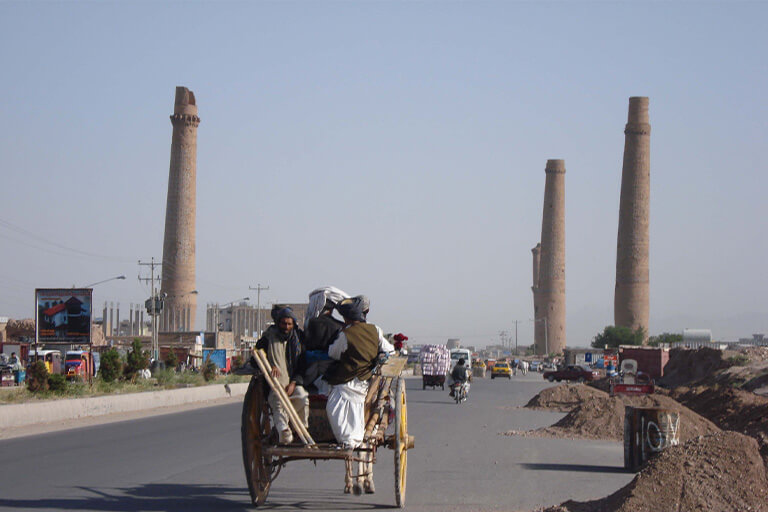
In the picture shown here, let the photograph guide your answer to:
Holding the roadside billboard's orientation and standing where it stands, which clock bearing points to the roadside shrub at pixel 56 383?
The roadside shrub is roughly at 12 o'clock from the roadside billboard.

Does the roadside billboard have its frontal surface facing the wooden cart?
yes

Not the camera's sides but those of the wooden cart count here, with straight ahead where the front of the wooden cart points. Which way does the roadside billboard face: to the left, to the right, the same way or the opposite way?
the opposite way

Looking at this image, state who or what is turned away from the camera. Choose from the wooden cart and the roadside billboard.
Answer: the wooden cart

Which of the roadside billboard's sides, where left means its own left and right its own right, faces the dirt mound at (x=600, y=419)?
front

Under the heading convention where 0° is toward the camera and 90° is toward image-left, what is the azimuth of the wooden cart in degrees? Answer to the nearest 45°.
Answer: approximately 180°

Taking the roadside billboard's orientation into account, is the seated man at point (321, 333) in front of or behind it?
in front

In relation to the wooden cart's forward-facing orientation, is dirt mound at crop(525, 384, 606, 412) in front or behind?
in front

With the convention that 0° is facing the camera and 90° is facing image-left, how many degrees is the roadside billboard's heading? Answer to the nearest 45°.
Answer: approximately 0°

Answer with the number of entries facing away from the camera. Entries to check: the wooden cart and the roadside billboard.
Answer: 1

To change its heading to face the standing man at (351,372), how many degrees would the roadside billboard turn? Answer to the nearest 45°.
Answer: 0° — it already faces them
